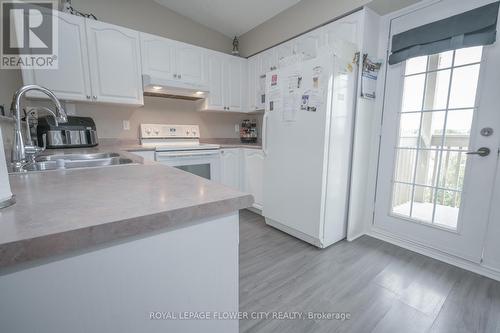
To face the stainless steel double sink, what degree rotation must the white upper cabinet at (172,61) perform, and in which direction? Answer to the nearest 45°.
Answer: approximately 90° to its right

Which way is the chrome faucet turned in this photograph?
to the viewer's right

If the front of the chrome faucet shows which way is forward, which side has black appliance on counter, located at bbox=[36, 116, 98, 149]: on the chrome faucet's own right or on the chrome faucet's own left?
on the chrome faucet's own left

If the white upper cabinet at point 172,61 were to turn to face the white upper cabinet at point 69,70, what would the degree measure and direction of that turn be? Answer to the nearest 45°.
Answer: approximately 135° to its right

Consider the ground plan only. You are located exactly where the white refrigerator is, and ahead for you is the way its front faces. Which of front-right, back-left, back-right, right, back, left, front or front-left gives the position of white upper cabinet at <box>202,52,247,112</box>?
right

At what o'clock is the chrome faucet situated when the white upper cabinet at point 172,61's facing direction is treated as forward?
The chrome faucet is roughly at 2 o'clock from the white upper cabinet.

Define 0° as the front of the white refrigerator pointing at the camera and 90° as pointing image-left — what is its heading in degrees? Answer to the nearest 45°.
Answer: approximately 45°

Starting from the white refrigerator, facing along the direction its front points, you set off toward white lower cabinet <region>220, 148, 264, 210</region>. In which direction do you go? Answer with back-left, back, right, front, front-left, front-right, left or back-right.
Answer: right
